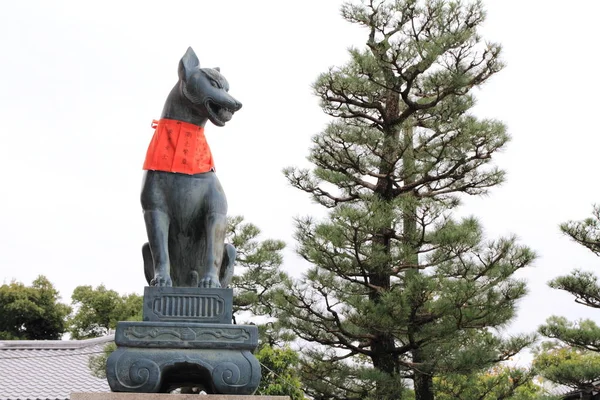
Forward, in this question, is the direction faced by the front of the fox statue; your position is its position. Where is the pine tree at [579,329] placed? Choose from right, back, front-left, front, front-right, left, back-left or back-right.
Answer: back-left

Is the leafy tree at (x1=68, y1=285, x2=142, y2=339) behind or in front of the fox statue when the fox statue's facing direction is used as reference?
behind

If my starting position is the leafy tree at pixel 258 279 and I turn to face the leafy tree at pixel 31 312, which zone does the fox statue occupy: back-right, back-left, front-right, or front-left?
back-left

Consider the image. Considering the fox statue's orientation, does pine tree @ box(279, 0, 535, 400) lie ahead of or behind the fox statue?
behind

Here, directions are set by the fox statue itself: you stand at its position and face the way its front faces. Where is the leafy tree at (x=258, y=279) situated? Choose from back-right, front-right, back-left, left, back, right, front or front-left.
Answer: back

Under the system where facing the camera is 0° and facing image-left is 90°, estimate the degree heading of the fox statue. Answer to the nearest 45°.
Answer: approximately 0°

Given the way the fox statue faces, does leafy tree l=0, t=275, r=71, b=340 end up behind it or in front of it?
behind
